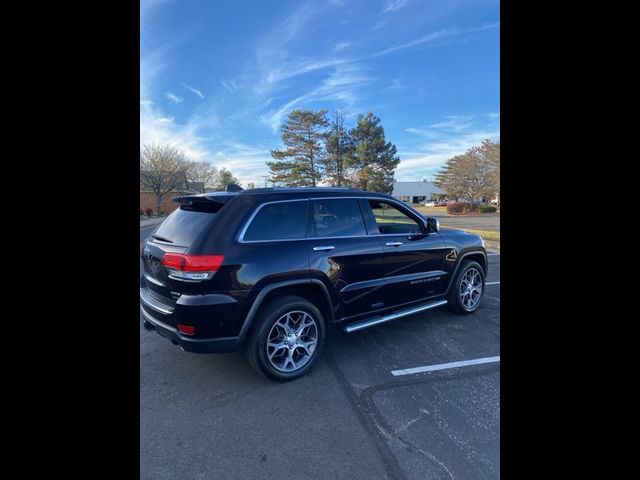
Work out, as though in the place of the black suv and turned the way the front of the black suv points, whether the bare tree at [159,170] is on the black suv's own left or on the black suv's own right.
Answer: on the black suv's own left

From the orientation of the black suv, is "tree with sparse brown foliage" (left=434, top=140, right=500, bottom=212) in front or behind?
in front

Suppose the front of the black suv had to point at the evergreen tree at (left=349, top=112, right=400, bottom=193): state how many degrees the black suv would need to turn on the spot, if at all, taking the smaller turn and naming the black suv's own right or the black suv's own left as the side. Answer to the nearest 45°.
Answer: approximately 45° to the black suv's own left

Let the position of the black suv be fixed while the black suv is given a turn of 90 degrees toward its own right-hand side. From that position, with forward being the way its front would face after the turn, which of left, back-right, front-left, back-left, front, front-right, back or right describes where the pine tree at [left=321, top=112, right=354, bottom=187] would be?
back-left

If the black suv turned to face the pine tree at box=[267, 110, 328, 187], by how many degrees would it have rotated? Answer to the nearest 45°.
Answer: approximately 45° to its left

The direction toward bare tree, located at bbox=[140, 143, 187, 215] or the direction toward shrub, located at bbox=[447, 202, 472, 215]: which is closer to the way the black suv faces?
the shrub

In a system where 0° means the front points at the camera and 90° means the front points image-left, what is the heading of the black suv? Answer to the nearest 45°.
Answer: approximately 225°
